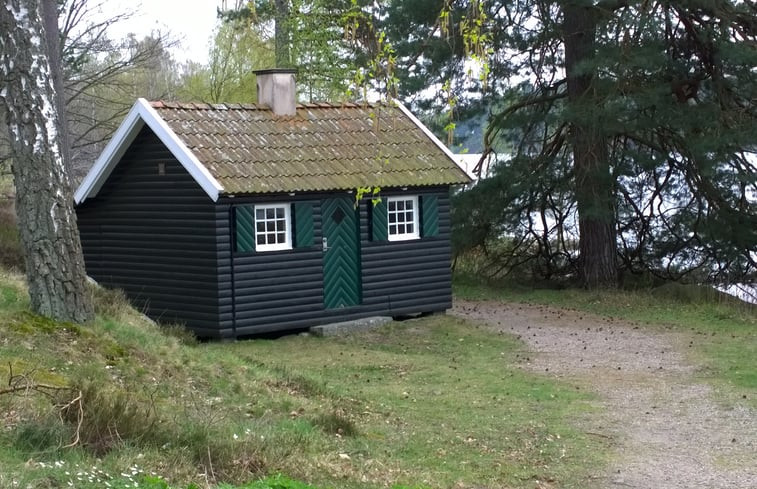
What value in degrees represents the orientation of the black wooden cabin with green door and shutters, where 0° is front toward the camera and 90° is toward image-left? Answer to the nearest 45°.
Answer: approximately 315°

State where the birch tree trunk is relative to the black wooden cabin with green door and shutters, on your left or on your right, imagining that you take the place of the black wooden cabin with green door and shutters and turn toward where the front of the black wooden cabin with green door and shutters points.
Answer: on your right

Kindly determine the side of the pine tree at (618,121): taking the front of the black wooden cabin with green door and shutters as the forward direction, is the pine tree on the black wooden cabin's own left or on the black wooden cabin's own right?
on the black wooden cabin's own left
